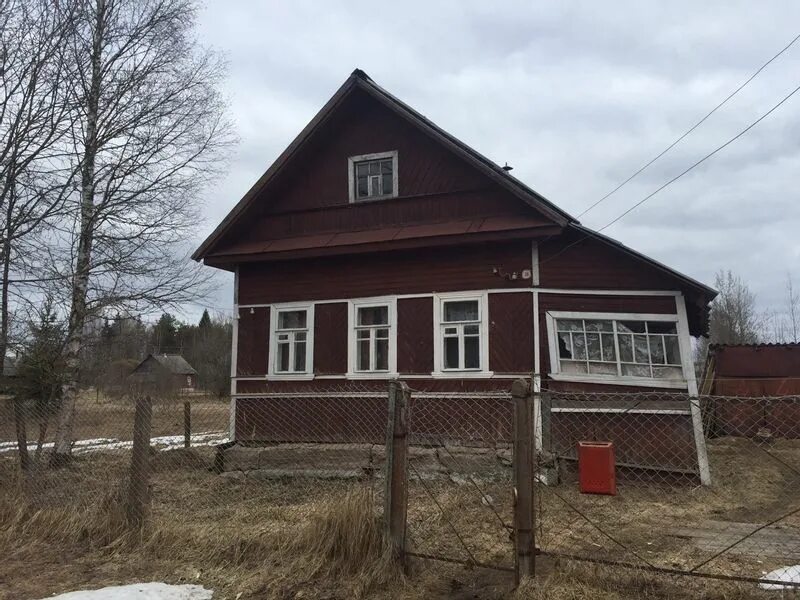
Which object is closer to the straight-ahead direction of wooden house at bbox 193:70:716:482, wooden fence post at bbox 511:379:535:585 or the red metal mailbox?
the wooden fence post

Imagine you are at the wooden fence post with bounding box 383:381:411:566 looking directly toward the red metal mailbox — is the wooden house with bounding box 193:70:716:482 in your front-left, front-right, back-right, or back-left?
front-left

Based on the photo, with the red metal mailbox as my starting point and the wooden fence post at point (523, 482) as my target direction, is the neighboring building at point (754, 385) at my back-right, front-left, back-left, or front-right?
back-left

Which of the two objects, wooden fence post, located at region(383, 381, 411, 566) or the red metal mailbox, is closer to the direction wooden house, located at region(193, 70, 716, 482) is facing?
the wooden fence post

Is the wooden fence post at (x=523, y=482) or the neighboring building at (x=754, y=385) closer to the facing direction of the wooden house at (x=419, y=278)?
the wooden fence post

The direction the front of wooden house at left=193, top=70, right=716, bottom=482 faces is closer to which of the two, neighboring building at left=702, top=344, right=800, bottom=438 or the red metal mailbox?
the red metal mailbox

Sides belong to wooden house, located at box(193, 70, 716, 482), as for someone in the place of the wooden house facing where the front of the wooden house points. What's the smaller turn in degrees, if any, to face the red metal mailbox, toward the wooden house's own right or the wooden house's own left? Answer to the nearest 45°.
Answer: approximately 45° to the wooden house's own left

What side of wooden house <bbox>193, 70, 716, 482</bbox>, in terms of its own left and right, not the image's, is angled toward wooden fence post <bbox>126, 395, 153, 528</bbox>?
front

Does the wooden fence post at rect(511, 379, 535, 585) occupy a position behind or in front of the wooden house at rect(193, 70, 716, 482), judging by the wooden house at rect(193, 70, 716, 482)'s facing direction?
in front

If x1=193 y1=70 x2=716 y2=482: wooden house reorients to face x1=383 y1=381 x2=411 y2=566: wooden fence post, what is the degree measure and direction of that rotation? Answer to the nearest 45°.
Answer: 0° — it already faces it

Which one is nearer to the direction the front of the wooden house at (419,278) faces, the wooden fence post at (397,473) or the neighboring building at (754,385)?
the wooden fence post

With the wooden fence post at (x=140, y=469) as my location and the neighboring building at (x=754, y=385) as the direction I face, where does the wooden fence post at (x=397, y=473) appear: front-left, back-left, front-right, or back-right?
front-right

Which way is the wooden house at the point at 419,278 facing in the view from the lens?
facing the viewer

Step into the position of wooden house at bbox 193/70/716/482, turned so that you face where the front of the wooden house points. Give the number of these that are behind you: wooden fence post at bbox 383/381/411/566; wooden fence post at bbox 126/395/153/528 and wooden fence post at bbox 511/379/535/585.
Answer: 0

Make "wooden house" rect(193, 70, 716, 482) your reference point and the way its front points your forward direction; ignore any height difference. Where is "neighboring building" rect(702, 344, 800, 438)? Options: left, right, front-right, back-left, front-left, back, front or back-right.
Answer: back-left
